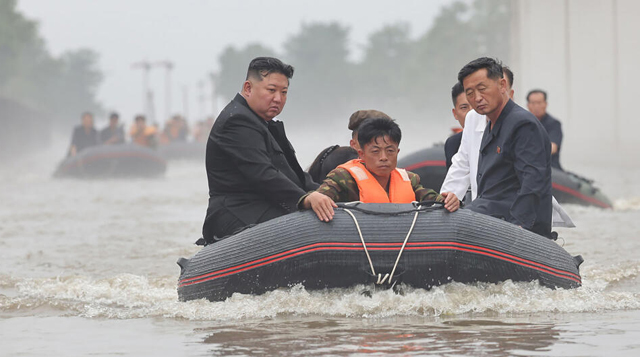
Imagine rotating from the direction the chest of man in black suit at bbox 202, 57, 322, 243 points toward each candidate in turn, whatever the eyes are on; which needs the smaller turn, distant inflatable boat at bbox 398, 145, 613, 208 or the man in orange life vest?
the man in orange life vest

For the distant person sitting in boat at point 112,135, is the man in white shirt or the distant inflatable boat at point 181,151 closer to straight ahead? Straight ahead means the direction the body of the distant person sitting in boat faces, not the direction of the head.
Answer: the man in white shirt

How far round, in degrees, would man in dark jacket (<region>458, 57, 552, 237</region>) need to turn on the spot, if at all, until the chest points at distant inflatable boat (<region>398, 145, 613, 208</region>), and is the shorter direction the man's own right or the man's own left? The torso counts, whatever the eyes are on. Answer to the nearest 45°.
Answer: approximately 135° to the man's own right

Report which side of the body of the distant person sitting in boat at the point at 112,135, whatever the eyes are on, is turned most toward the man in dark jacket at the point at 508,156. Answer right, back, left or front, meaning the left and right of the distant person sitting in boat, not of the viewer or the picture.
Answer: front

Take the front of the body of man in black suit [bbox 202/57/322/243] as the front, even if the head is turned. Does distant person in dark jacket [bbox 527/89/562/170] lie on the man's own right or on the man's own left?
on the man's own left

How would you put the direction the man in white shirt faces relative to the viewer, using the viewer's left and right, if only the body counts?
facing the viewer and to the left of the viewer

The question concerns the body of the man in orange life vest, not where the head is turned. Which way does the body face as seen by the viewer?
toward the camera

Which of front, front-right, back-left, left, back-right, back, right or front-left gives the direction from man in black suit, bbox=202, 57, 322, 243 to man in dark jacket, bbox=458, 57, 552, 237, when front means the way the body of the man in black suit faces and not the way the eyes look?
front-left

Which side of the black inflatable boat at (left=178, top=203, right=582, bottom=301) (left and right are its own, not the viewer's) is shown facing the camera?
front

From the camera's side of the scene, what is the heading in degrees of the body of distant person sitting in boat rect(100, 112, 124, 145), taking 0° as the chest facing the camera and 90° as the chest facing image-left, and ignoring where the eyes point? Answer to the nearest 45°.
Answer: approximately 0°

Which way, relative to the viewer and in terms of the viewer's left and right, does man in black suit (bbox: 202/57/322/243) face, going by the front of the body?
facing the viewer and to the right of the viewer

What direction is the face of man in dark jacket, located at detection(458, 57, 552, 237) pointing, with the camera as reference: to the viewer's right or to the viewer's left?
to the viewer's left
